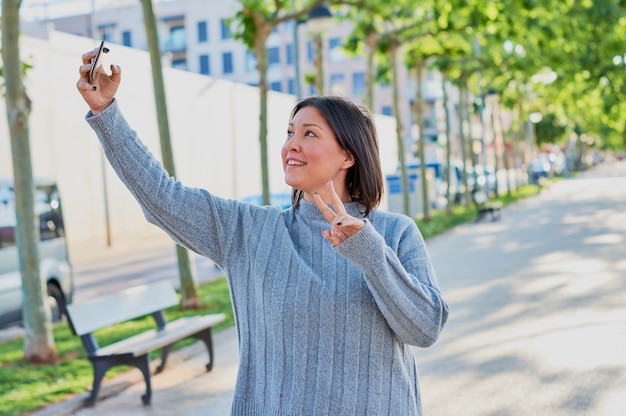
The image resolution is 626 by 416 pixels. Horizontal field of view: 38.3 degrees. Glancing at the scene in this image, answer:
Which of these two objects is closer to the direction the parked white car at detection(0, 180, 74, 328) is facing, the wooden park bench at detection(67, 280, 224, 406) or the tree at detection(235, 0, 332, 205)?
the wooden park bench

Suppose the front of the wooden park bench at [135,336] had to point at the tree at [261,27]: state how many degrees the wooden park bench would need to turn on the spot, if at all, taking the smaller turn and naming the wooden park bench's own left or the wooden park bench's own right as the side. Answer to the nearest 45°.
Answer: approximately 135° to the wooden park bench's own left

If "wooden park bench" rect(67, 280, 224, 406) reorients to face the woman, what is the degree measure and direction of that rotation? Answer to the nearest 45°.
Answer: approximately 45° to its right

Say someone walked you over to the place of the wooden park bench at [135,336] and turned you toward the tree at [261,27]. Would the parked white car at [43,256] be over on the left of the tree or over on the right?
left

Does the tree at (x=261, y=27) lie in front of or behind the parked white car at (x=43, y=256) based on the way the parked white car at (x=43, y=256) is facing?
behind

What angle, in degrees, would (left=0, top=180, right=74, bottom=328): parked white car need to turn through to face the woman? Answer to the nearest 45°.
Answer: approximately 45° to its left

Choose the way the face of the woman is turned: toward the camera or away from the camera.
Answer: toward the camera

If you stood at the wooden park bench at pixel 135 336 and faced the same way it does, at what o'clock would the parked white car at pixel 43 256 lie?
The parked white car is roughly at 7 o'clock from the wooden park bench.

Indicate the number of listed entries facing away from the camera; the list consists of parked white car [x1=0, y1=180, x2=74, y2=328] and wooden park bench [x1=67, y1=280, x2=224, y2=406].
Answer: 0

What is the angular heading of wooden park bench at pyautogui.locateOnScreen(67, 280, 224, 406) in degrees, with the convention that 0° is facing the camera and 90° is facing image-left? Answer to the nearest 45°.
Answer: approximately 315°
